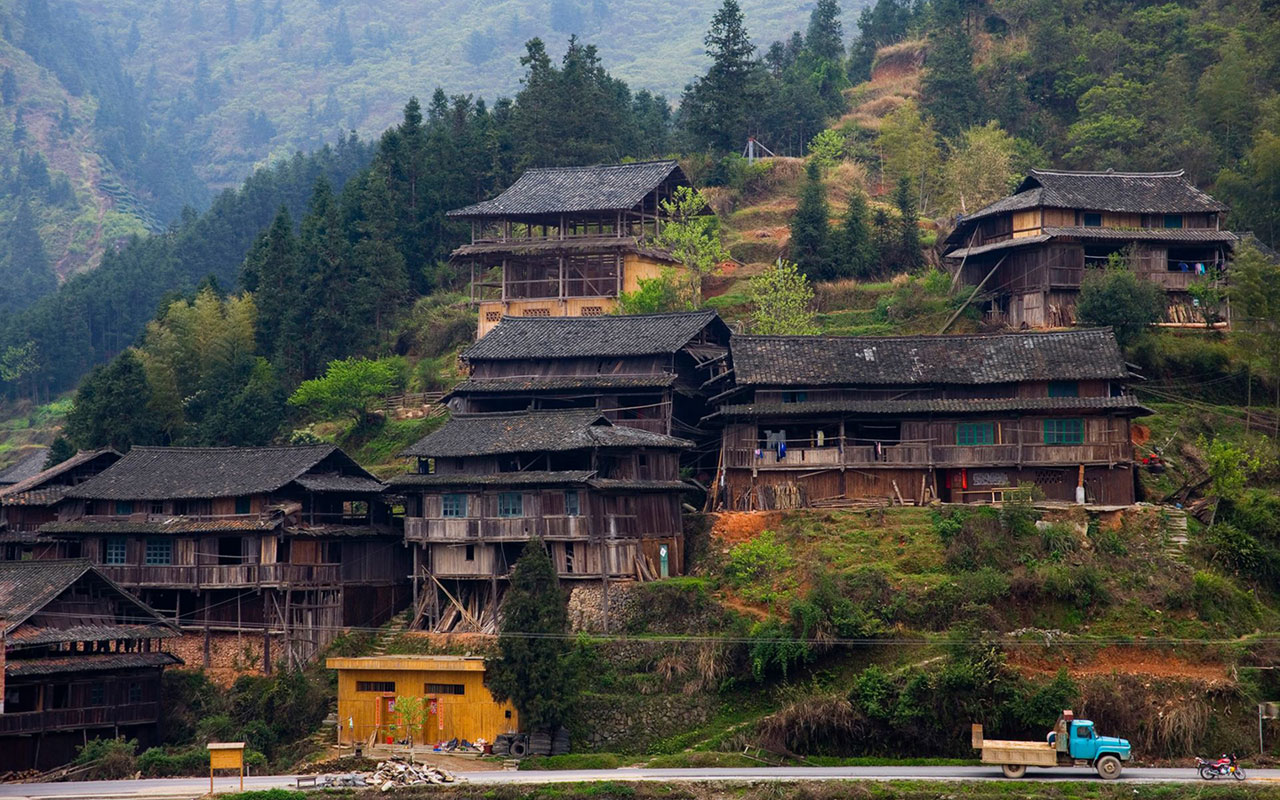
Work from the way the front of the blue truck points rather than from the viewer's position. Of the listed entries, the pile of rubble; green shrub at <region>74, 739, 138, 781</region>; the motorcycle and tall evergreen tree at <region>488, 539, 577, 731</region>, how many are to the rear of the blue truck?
3

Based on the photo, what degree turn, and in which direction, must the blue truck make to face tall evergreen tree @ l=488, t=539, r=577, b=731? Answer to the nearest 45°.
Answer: approximately 180°

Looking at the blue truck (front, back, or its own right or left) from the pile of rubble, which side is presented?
back

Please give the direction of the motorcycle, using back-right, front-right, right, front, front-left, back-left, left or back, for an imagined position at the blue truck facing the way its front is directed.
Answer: front

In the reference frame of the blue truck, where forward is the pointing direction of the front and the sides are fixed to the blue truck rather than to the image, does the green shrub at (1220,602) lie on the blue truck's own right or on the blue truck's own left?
on the blue truck's own left

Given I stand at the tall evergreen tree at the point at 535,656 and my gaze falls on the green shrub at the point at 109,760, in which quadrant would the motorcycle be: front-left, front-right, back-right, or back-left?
back-left

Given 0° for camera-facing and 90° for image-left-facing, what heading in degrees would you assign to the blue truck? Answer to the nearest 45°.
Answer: approximately 270°
